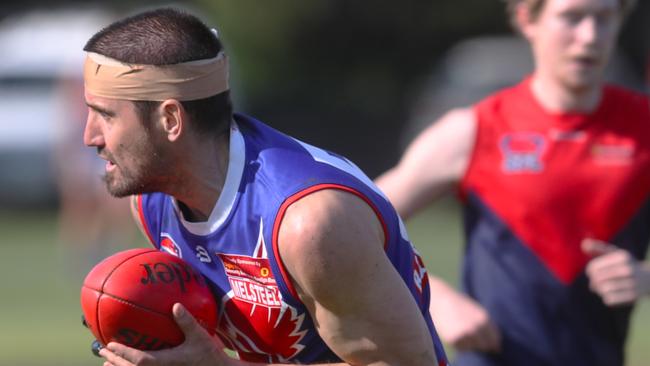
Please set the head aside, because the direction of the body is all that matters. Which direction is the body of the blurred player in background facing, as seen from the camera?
toward the camera
